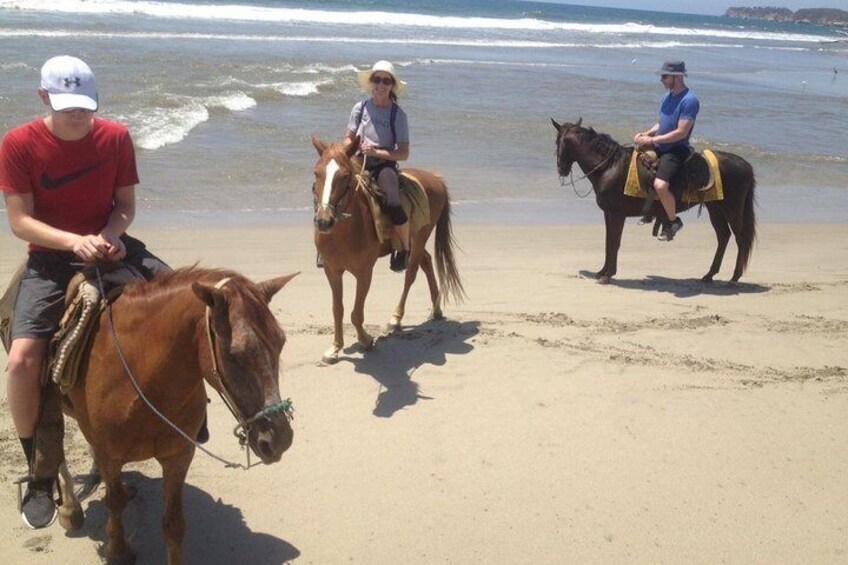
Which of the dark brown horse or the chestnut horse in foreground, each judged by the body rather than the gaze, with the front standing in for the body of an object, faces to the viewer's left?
the dark brown horse

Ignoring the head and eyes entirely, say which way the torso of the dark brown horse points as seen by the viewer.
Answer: to the viewer's left

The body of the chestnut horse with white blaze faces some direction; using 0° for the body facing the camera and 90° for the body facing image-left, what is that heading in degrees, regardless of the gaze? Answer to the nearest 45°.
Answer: approximately 45°

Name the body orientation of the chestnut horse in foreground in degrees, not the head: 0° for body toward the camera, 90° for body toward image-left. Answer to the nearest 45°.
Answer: approximately 315°

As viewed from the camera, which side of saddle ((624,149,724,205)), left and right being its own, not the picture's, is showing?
left

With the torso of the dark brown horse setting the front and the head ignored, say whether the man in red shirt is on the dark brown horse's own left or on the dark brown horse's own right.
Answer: on the dark brown horse's own left

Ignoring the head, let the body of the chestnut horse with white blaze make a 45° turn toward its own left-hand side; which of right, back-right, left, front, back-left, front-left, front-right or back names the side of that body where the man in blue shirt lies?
back-left

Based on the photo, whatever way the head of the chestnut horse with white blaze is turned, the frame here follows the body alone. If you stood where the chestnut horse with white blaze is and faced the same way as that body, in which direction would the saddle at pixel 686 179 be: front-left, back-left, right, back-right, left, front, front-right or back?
back
